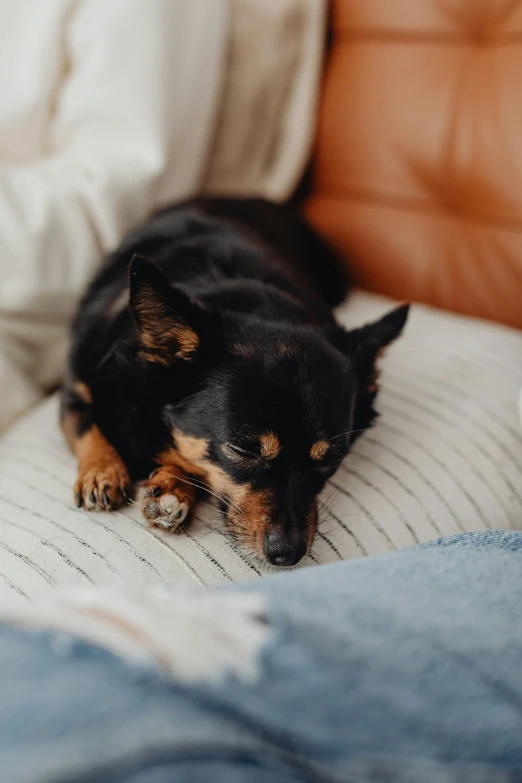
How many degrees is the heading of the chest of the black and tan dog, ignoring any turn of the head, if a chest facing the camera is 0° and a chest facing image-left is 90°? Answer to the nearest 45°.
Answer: approximately 0°

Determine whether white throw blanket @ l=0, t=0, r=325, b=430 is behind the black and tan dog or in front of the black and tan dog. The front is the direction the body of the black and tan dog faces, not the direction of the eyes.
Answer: behind
